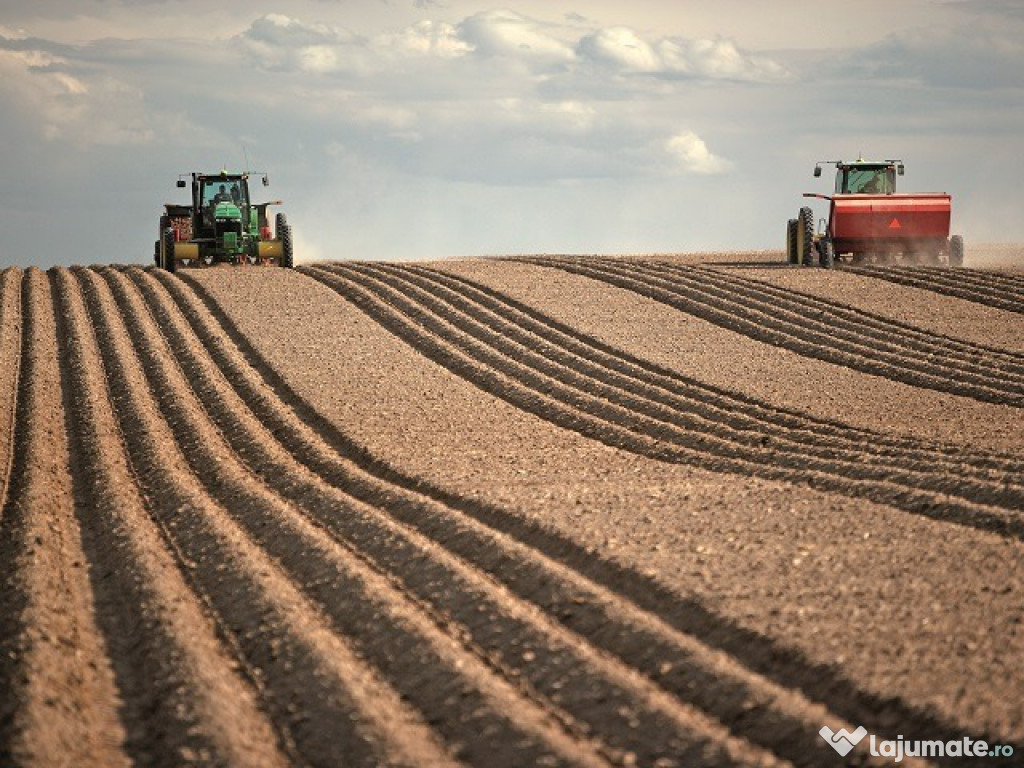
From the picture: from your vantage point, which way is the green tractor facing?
toward the camera
